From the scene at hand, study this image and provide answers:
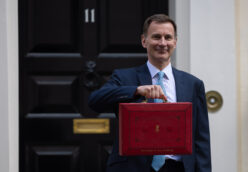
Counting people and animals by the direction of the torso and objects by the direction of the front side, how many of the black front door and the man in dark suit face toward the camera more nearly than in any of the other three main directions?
2

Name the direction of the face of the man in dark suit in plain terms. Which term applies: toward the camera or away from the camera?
toward the camera

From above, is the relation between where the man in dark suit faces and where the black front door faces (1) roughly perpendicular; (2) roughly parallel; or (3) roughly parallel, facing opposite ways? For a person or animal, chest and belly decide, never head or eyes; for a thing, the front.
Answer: roughly parallel

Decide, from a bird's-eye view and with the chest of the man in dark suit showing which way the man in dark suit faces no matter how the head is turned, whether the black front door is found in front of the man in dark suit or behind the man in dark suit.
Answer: behind

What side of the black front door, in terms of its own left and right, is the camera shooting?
front

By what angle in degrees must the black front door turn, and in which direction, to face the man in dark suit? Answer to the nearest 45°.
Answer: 0° — it already faces them
